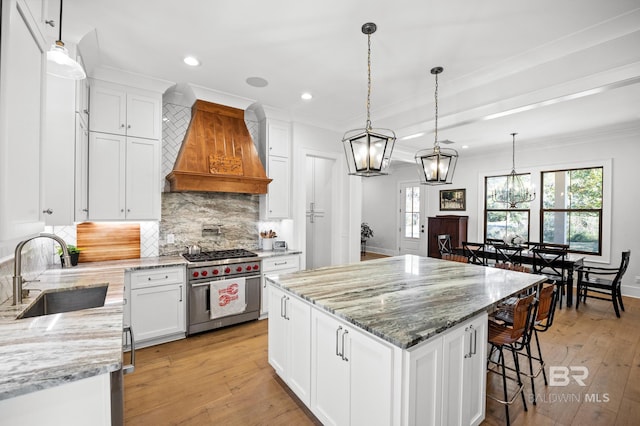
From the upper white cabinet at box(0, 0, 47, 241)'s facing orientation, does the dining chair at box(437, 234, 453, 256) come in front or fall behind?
in front

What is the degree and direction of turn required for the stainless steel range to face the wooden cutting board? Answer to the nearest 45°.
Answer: approximately 135° to its right

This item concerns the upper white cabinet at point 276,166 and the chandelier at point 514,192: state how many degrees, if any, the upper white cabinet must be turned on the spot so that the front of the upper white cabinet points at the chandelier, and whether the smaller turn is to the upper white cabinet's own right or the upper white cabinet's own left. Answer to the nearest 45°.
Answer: approximately 45° to the upper white cabinet's own left

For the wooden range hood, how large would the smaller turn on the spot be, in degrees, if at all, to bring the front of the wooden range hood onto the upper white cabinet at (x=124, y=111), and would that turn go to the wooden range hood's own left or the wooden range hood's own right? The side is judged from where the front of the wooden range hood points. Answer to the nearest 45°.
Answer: approximately 90° to the wooden range hood's own right

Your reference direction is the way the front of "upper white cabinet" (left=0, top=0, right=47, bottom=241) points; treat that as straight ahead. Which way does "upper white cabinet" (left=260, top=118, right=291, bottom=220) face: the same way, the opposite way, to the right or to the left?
to the right

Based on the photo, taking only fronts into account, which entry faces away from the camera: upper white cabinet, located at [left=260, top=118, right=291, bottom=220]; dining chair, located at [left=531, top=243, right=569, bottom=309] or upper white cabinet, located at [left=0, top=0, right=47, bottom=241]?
the dining chair

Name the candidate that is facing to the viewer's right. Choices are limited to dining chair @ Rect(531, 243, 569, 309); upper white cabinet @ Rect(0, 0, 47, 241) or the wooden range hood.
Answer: the upper white cabinet

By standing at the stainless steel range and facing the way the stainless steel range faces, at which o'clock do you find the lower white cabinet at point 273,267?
The lower white cabinet is roughly at 10 o'clock from the stainless steel range.

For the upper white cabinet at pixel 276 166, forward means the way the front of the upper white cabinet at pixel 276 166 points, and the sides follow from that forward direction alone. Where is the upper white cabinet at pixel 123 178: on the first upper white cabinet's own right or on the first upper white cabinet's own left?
on the first upper white cabinet's own right

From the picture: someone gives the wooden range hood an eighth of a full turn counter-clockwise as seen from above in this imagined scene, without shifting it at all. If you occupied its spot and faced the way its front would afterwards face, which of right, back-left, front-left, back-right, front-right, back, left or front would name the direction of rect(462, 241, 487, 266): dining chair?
front-left

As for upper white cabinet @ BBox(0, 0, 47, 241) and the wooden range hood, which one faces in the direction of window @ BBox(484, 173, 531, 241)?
the upper white cabinet

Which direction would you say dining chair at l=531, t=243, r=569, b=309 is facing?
away from the camera

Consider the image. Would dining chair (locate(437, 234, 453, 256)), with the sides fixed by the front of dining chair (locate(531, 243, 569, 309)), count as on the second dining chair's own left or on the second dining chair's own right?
on the second dining chair's own left
